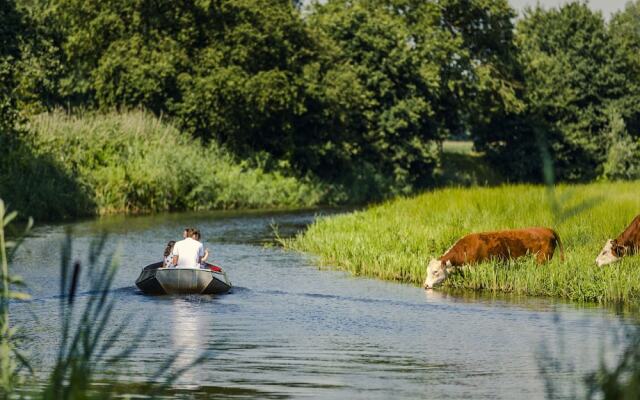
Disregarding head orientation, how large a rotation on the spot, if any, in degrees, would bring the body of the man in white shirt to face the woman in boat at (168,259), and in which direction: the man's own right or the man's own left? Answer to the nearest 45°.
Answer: approximately 45° to the man's own left

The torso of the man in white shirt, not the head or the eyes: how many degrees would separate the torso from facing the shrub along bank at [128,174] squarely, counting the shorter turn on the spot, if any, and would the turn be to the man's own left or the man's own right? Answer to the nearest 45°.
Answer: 0° — they already face it

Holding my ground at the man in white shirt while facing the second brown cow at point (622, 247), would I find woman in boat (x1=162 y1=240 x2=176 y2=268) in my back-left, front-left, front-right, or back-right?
back-left

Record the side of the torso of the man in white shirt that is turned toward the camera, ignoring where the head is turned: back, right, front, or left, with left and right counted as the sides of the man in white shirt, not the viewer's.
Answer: back

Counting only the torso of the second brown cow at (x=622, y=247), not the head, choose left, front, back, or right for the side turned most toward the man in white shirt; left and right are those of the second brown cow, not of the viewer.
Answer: front

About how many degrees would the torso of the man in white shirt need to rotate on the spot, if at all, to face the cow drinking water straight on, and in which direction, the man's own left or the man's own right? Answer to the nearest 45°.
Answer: approximately 90° to the man's own right

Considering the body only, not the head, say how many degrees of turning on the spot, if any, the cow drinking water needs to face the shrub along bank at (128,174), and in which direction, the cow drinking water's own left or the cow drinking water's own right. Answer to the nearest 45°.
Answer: approximately 45° to the cow drinking water's own right

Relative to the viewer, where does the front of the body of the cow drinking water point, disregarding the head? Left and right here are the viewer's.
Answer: facing to the left of the viewer

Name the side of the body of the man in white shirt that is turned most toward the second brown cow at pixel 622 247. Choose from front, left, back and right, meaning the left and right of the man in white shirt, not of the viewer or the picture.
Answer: right

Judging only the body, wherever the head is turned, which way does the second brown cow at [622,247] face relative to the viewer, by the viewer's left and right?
facing to the left of the viewer

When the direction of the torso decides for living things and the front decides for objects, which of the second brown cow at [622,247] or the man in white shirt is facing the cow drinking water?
the second brown cow
